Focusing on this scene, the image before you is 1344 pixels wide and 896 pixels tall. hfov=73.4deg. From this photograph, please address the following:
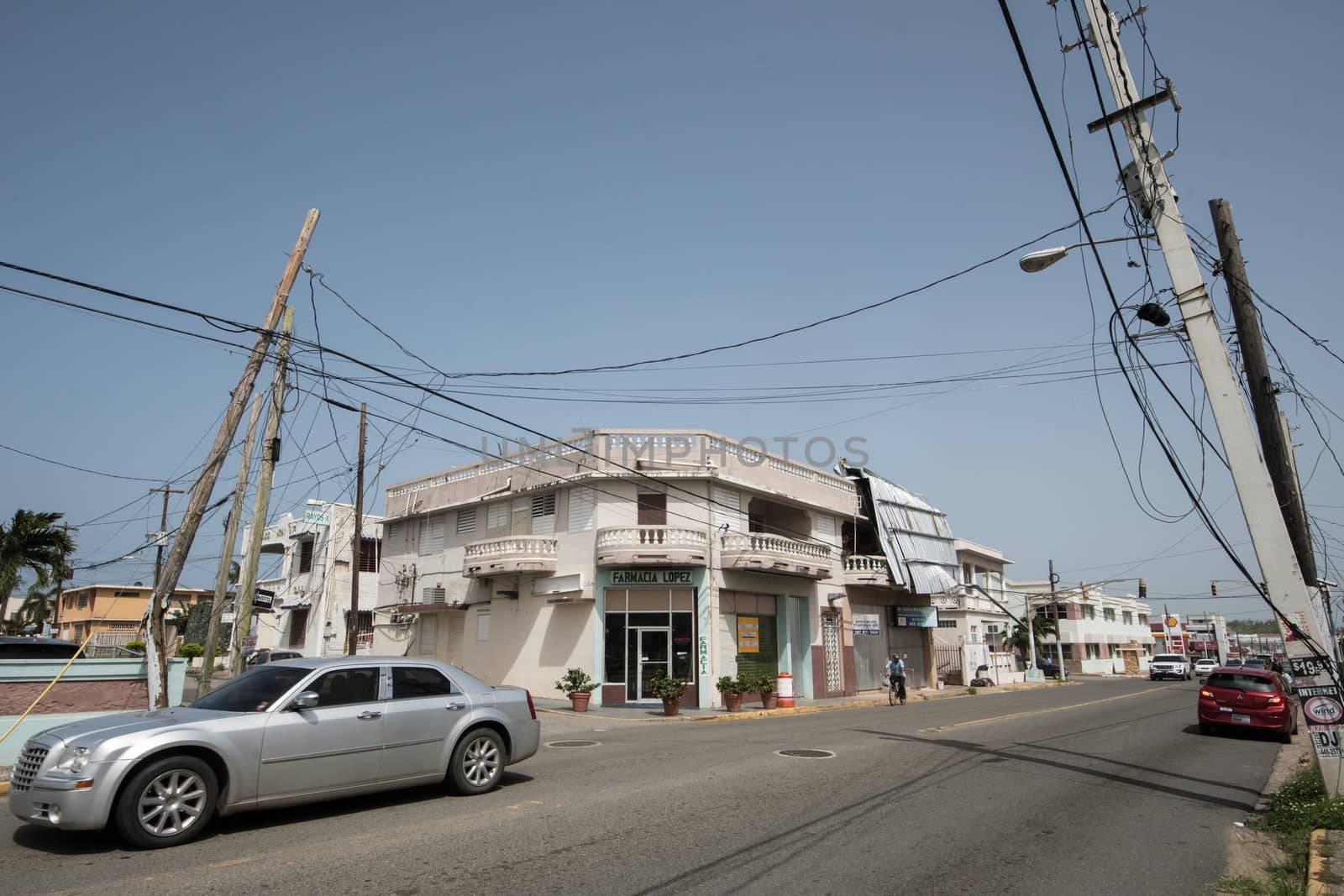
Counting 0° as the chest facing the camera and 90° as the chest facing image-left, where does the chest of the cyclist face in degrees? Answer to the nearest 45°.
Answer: approximately 0°

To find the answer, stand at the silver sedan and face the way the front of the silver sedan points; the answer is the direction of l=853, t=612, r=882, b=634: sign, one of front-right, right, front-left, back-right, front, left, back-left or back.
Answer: back

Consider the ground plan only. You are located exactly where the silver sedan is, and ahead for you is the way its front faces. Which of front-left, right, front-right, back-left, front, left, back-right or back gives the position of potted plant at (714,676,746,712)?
back

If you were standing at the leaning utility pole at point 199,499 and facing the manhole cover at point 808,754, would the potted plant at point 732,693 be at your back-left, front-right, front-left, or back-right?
front-left

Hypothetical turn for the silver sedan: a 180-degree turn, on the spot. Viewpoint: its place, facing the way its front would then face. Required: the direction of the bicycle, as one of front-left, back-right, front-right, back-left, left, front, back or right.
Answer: front

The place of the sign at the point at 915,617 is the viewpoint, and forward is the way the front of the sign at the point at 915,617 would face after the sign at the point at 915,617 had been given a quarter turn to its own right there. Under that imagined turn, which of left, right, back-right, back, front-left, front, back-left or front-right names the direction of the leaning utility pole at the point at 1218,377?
left

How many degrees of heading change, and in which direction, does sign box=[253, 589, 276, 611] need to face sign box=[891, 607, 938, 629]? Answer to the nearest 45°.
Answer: approximately 90° to its left

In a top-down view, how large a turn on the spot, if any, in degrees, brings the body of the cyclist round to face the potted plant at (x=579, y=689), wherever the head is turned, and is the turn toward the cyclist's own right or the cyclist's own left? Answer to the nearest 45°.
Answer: approximately 45° to the cyclist's own right

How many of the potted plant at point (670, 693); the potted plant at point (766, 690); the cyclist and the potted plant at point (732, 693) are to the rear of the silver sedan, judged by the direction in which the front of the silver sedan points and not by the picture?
4

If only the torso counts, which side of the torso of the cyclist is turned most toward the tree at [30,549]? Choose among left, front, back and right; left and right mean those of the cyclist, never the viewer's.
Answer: right

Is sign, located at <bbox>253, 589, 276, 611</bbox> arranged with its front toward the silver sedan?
yes

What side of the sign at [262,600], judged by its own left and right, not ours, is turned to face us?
front

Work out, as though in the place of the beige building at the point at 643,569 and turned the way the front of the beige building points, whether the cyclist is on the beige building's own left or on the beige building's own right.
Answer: on the beige building's own left

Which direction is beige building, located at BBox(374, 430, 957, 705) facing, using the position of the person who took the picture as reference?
facing the viewer

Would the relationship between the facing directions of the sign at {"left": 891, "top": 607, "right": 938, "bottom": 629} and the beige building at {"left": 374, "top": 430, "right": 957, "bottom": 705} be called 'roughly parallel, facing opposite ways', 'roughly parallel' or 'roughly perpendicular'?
roughly parallel

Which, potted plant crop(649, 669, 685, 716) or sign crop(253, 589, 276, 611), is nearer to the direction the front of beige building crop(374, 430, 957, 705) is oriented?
the potted plant
